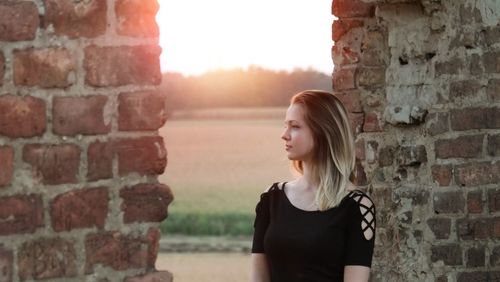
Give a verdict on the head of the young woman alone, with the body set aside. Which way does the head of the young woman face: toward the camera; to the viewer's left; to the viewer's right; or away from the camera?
to the viewer's left

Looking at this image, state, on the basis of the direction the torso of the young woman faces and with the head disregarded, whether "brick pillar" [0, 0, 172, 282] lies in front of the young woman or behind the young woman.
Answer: in front

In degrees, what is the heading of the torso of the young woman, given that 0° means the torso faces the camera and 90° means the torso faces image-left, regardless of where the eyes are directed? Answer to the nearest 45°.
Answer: approximately 45°
